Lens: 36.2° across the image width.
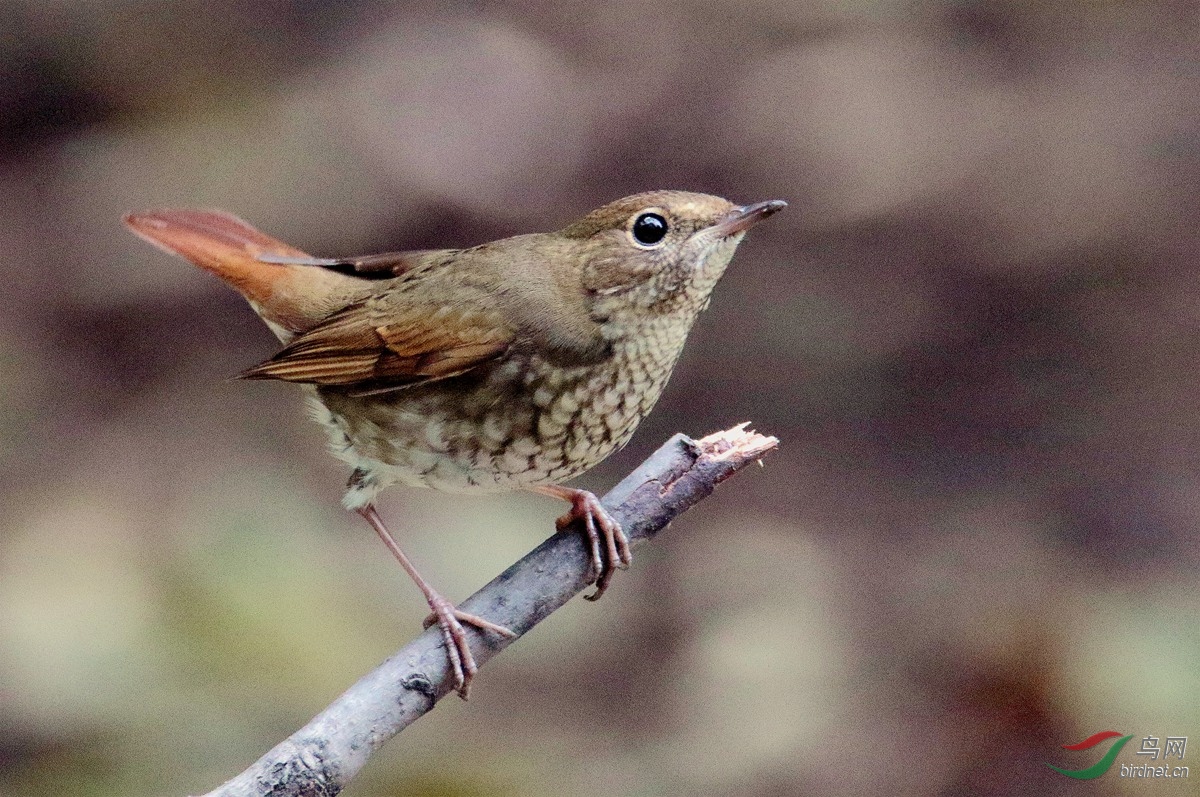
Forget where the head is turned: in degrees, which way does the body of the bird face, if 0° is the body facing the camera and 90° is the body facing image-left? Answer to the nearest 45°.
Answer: approximately 270°
